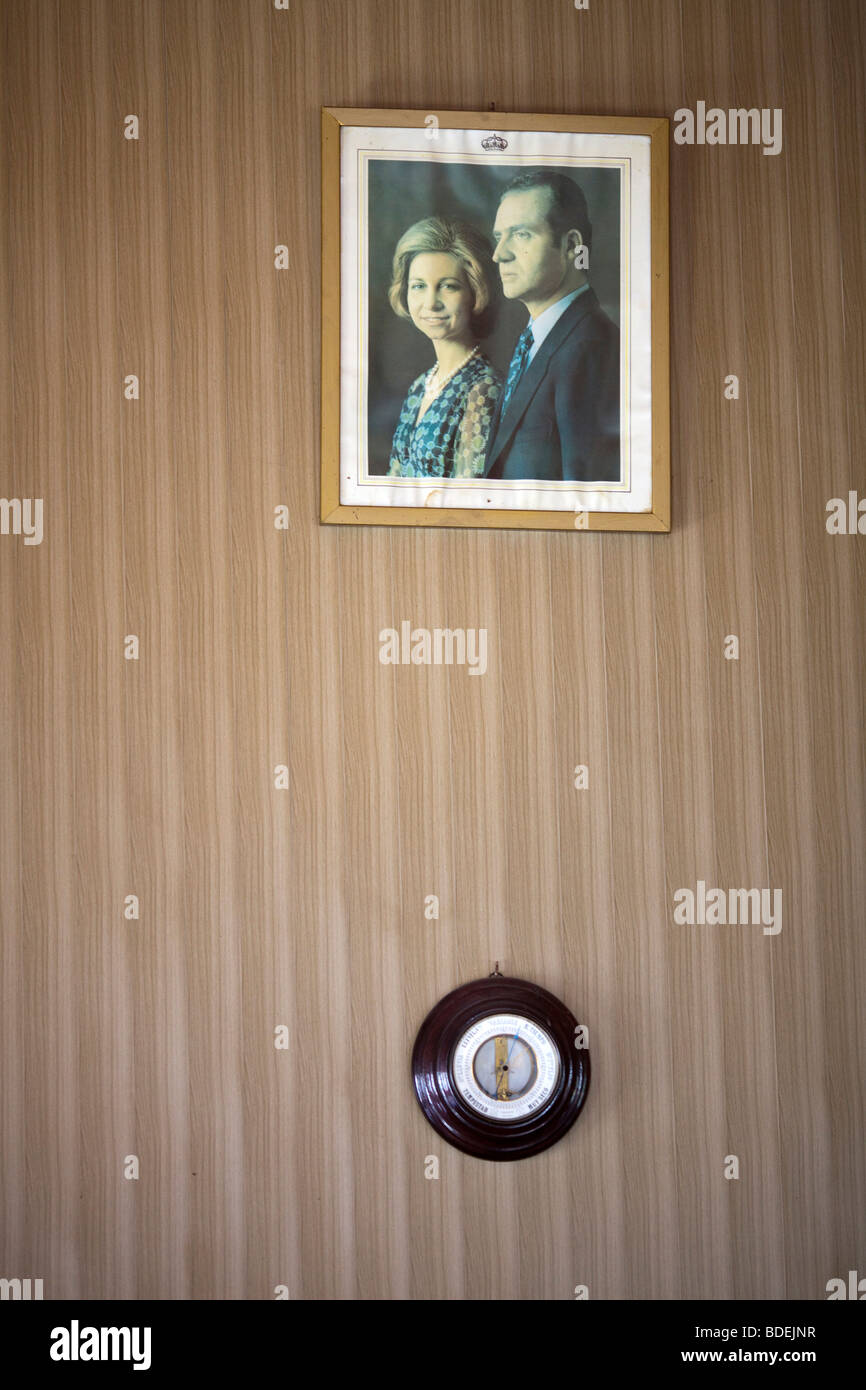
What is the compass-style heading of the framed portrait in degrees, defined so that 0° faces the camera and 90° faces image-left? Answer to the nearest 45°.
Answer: approximately 0°
